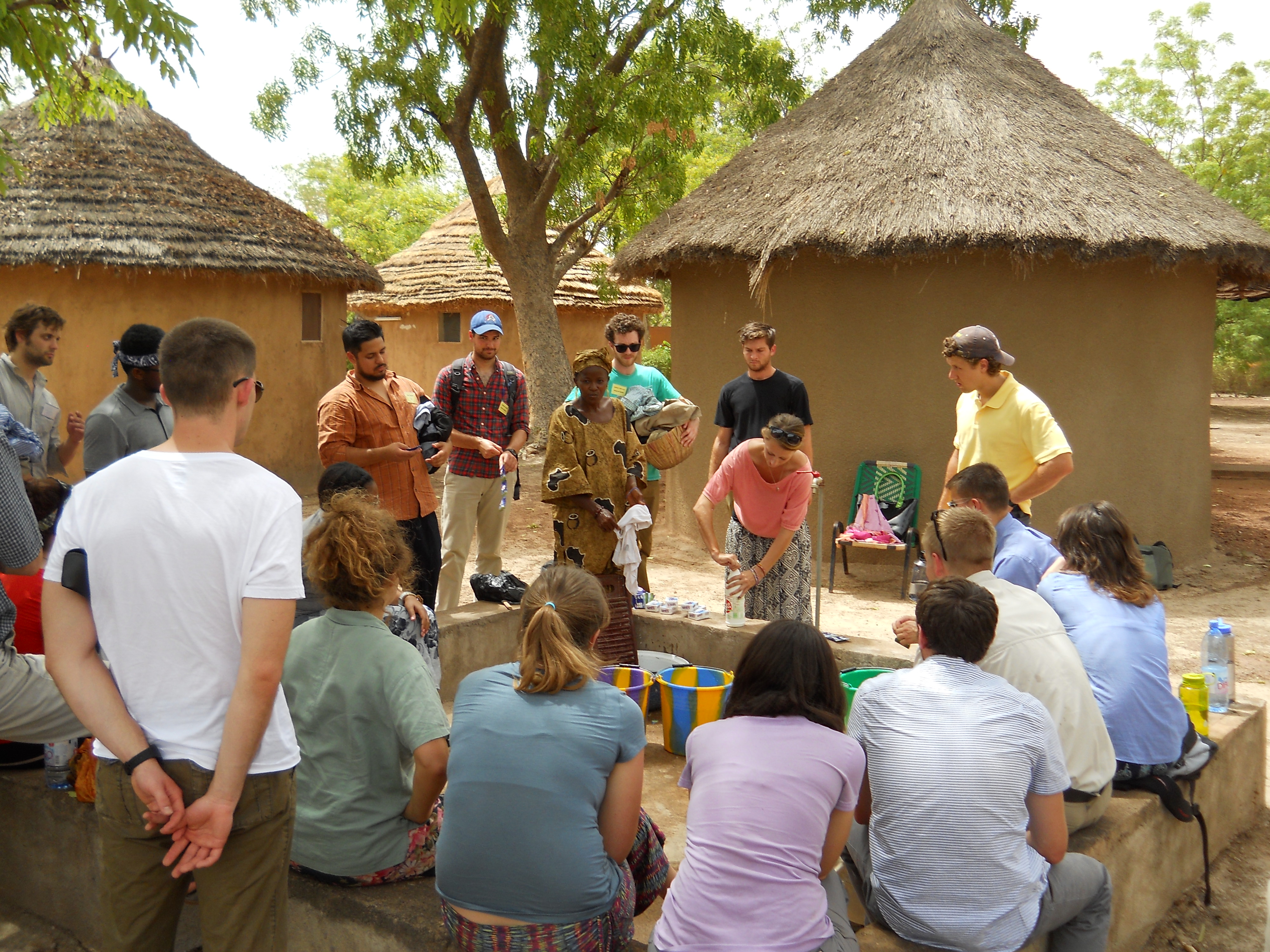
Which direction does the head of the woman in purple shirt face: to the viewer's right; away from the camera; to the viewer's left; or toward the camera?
away from the camera

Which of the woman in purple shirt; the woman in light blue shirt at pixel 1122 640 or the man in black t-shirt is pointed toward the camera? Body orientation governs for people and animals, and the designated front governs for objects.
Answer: the man in black t-shirt

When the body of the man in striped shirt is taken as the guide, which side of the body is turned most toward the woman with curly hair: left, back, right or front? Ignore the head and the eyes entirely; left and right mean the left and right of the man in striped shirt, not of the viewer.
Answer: left

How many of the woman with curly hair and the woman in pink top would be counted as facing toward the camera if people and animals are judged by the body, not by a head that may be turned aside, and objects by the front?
1

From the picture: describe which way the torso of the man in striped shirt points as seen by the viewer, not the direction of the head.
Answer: away from the camera

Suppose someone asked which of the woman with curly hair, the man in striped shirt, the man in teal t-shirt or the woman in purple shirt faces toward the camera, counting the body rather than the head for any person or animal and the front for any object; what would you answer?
the man in teal t-shirt

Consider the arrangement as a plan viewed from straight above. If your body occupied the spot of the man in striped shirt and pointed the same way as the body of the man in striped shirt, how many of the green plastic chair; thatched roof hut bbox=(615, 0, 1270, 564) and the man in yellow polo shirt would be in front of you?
3

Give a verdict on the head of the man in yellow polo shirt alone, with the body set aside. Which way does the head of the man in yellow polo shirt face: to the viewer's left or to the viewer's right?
to the viewer's left

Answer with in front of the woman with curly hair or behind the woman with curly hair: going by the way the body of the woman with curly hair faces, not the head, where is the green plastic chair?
in front

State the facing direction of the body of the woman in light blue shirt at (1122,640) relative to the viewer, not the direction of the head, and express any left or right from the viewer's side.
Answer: facing away from the viewer and to the left of the viewer

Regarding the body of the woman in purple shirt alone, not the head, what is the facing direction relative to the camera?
away from the camera

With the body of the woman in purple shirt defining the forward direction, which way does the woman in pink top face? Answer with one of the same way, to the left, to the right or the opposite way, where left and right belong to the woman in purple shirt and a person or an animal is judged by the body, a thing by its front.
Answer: the opposite way

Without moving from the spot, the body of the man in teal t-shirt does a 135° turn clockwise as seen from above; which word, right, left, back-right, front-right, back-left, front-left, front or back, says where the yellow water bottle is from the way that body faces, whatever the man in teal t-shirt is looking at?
back

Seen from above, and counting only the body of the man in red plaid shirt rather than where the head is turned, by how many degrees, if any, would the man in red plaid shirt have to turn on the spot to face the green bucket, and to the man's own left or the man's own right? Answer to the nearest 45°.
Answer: approximately 45° to the man's own left
